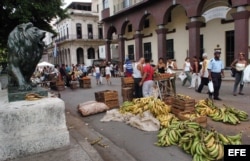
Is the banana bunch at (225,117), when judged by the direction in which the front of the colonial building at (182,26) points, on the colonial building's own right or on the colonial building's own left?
on the colonial building's own left

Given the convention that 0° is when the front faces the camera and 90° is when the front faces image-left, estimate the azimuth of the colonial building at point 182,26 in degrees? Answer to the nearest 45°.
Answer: approximately 45°

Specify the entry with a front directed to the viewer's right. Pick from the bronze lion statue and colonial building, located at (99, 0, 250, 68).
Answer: the bronze lion statue

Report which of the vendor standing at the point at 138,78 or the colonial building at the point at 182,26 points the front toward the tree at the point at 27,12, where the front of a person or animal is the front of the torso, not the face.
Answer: the colonial building

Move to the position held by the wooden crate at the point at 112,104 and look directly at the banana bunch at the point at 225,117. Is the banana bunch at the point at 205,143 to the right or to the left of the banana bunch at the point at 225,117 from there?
right

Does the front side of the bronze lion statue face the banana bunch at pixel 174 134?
yes
